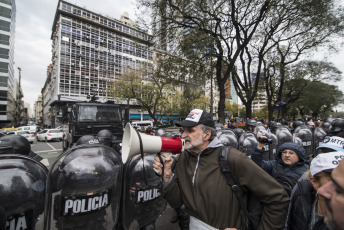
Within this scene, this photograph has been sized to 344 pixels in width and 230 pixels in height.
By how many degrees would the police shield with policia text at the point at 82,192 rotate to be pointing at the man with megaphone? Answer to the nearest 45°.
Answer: approximately 45° to its left

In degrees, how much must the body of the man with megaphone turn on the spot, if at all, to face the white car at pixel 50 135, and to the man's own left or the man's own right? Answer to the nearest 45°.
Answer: approximately 90° to the man's own right

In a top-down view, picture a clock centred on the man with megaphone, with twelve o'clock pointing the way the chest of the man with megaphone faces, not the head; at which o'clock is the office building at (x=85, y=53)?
The office building is roughly at 3 o'clock from the man with megaphone.

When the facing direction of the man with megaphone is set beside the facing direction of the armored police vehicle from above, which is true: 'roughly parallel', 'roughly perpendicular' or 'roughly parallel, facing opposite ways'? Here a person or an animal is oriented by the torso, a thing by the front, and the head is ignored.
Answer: roughly perpendicular

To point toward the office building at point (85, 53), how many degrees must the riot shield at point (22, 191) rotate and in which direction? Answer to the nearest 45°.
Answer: approximately 180°

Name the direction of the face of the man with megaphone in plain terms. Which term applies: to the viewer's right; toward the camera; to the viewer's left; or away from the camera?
to the viewer's left

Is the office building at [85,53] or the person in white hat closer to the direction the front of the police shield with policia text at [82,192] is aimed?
the person in white hat

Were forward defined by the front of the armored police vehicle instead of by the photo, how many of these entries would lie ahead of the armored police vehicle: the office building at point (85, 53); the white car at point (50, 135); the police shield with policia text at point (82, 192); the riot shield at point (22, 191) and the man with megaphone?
3

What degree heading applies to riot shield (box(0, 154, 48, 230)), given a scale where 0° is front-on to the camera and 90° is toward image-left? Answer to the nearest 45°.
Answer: approximately 0°

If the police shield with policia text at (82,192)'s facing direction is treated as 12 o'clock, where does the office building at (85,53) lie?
The office building is roughly at 6 o'clock from the police shield with policia text.

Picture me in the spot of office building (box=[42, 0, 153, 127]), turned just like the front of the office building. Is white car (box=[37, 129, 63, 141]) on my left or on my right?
on my right
